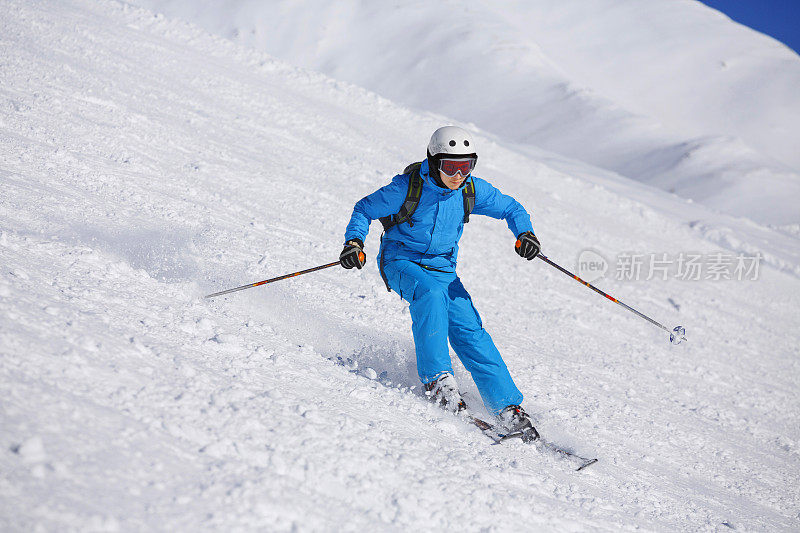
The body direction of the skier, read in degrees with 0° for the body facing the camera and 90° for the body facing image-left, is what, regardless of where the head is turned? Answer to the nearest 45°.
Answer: approximately 315°
